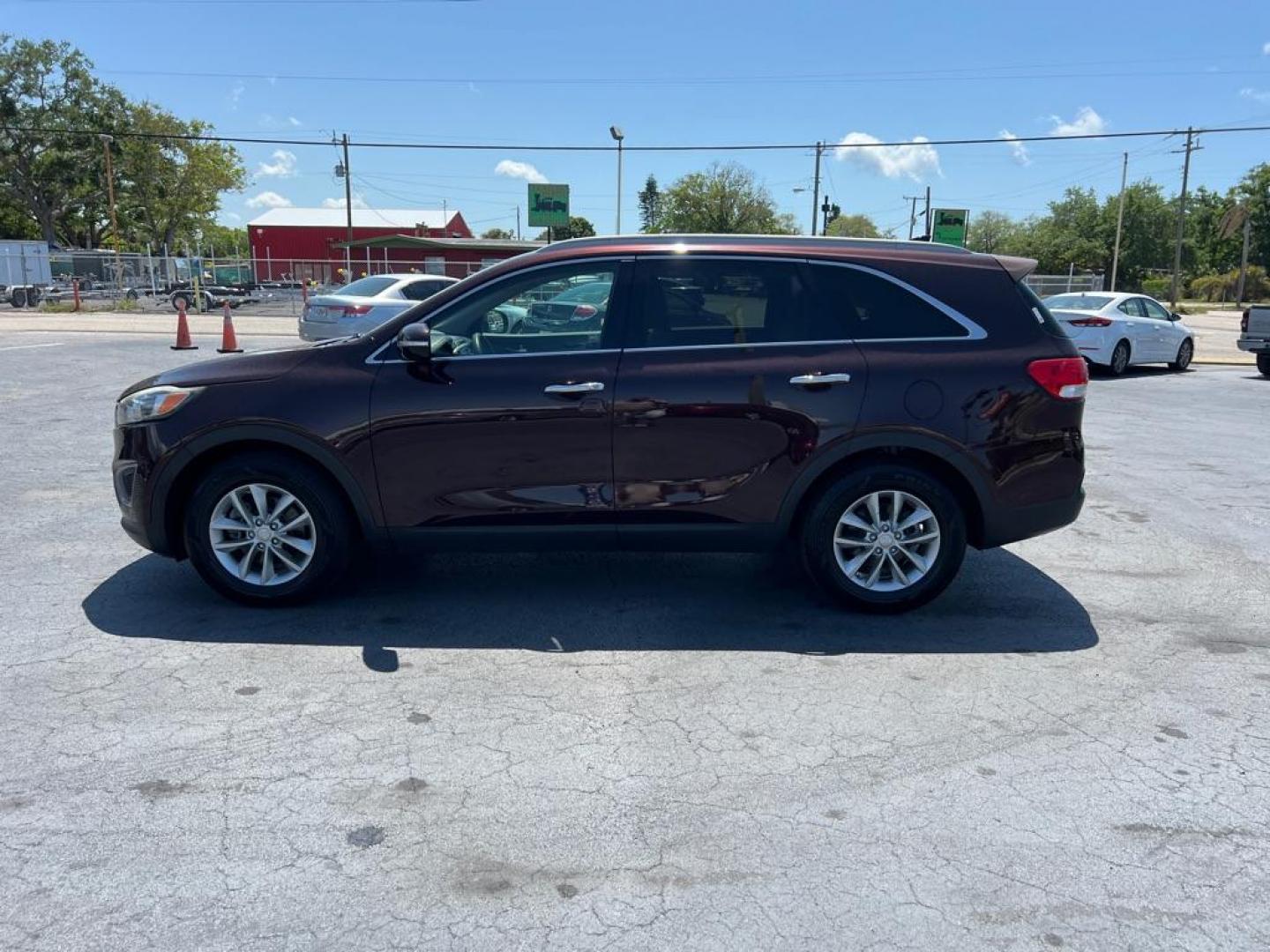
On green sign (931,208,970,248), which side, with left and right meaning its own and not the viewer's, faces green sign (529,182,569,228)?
right

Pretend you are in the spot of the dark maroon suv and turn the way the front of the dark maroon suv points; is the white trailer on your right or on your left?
on your right

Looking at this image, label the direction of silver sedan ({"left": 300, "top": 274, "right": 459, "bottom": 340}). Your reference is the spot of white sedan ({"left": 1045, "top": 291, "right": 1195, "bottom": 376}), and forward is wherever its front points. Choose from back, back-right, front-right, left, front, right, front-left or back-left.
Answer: back

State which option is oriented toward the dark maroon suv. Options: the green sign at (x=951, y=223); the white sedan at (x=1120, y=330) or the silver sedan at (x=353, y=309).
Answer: the green sign

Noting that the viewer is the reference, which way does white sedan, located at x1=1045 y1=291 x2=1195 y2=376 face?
facing away from the viewer and to the right of the viewer

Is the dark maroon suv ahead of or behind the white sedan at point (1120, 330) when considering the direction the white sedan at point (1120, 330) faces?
behind

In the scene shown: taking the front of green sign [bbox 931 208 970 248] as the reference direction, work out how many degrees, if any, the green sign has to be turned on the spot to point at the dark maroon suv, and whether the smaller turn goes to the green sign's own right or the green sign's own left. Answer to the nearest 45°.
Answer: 0° — it already faces it

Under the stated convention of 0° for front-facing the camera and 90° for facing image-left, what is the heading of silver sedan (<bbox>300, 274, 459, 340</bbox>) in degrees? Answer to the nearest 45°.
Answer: approximately 225°

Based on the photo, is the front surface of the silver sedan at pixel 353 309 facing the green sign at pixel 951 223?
yes

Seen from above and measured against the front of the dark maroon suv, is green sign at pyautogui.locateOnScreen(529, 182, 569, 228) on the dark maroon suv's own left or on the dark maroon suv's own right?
on the dark maroon suv's own right

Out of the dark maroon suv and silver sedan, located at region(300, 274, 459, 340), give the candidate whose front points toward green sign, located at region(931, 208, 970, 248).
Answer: the silver sedan

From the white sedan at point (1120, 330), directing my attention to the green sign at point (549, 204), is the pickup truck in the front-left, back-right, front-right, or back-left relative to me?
back-right

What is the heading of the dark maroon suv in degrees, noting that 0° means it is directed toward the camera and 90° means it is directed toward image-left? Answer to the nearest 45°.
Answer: approximately 90°

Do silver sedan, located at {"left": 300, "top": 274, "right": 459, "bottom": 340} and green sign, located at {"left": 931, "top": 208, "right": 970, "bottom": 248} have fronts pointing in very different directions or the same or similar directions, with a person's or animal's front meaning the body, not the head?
very different directions

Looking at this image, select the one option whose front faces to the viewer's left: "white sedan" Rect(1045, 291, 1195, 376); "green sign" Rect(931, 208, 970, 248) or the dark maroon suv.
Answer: the dark maroon suv

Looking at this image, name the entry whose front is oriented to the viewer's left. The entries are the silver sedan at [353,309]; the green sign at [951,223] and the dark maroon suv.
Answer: the dark maroon suv

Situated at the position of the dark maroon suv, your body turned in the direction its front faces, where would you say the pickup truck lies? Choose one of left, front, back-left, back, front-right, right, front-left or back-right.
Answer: back-right

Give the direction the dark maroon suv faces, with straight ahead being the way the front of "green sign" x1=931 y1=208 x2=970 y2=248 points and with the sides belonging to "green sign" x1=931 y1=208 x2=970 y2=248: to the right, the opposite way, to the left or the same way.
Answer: to the right
